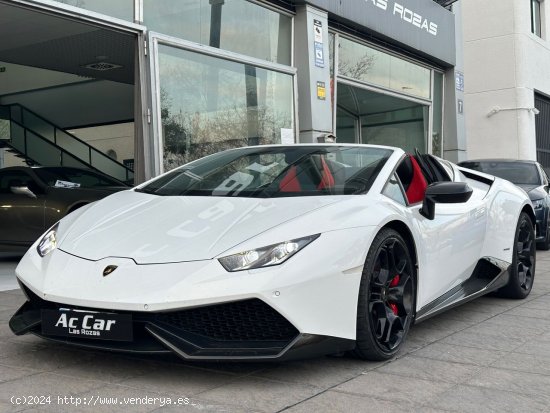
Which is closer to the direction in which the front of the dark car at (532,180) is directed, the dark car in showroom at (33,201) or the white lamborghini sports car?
the white lamborghini sports car

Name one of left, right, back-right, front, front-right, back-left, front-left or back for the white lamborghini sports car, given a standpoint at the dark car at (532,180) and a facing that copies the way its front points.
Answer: front

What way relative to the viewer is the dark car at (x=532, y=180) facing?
toward the camera

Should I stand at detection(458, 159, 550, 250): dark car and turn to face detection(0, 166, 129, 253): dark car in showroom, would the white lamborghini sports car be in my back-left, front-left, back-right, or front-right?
front-left

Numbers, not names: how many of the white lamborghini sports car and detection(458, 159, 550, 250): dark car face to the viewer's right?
0

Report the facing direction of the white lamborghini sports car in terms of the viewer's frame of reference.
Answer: facing the viewer and to the left of the viewer

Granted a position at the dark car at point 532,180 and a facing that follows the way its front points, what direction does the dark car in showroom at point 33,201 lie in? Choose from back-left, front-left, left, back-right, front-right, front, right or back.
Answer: front-right

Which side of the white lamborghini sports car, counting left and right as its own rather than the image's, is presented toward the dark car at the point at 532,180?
back
